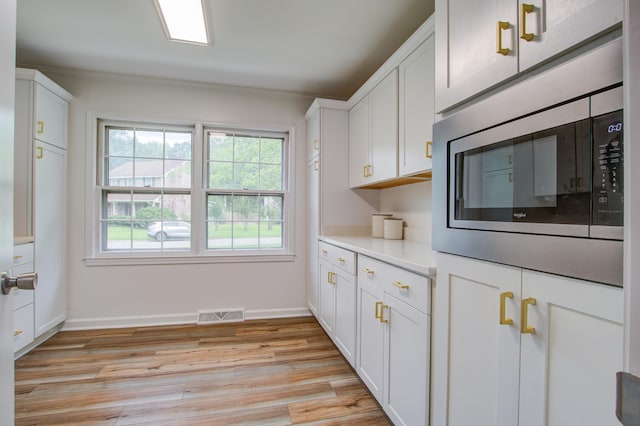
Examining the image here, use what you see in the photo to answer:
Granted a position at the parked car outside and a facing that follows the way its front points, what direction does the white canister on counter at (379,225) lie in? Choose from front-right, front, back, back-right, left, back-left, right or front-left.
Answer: back-left

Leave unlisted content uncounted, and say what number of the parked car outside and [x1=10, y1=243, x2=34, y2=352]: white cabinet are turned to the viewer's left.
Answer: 1

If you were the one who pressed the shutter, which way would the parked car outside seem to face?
facing to the left of the viewer

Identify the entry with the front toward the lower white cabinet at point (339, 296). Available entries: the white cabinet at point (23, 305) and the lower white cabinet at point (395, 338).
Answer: the white cabinet

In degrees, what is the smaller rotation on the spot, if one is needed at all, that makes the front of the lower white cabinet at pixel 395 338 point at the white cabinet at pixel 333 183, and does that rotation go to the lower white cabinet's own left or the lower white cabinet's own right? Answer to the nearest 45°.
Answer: approximately 90° to the lower white cabinet's own right

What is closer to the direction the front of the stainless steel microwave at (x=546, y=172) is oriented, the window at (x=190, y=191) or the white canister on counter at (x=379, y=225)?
the window

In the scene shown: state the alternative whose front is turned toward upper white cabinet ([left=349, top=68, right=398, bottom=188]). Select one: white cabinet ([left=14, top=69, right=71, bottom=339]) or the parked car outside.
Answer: the white cabinet

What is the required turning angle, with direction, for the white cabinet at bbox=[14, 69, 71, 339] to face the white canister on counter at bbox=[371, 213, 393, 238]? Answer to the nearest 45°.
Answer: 0° — it already faces it

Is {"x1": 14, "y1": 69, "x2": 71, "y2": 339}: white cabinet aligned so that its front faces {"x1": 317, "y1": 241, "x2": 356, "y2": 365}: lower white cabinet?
yes

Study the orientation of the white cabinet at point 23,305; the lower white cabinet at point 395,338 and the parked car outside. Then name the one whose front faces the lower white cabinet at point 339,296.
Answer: the white cabinet

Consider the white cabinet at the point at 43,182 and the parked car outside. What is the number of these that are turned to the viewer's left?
1

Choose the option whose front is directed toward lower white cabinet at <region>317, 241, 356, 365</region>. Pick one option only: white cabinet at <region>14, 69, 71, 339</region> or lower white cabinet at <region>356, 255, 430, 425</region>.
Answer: the white cabinet
